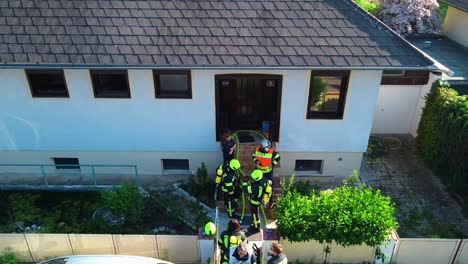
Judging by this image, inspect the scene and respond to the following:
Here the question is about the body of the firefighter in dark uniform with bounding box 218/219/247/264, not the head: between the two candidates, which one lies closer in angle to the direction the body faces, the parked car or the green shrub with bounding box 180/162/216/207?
the green shrub

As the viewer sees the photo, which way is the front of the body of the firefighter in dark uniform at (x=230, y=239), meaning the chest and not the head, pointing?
away from the camera

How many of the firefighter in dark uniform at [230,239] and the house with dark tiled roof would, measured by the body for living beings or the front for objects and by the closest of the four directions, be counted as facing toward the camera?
1

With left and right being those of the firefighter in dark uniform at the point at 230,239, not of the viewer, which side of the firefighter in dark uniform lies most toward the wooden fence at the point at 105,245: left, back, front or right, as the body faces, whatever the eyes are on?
left

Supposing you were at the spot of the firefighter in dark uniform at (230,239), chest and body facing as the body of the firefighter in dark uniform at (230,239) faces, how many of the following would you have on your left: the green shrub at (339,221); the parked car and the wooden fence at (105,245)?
2

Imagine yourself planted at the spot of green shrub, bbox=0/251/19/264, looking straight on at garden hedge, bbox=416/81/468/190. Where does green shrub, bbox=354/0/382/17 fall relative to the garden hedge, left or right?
left

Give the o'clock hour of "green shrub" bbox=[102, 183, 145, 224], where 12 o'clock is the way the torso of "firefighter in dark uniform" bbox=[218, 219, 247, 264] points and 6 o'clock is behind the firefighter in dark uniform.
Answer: The green shrub is roughly at 10 o'clock from the firefighter in dark uniform.

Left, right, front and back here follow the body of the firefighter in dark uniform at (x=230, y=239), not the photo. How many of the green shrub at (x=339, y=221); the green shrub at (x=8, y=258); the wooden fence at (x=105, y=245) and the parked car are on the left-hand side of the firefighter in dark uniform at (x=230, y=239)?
3

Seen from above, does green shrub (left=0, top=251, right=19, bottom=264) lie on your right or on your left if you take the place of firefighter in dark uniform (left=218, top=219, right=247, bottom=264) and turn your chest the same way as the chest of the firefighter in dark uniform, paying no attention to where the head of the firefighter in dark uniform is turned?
on your left

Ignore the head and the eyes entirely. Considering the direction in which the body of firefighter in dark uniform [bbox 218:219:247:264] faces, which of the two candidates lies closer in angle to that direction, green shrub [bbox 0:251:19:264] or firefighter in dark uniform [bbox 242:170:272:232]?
the firefighter in dark uniform

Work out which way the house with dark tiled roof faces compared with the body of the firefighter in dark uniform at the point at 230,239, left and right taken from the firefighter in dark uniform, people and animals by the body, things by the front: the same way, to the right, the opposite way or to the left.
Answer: the opposite way

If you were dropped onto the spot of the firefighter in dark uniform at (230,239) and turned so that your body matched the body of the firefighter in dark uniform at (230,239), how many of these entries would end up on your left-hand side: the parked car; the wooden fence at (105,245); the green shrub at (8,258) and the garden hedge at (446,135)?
3

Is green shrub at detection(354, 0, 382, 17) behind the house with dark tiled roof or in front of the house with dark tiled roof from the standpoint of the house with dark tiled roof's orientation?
behind

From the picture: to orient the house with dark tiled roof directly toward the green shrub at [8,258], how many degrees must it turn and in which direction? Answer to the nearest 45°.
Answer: approximately 45° to its right

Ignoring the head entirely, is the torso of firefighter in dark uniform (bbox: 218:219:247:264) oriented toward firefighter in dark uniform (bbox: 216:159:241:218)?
yes
